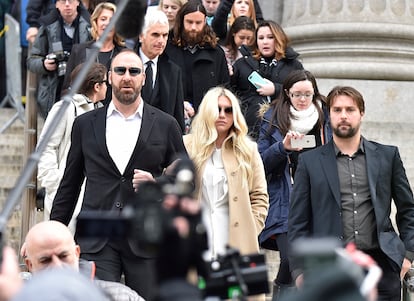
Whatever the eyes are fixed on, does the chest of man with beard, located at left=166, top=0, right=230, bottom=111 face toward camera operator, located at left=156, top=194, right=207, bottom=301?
yes

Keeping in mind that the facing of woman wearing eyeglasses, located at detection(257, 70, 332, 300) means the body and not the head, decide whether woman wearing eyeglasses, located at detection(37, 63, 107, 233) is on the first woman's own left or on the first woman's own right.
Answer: on the first woman's own right

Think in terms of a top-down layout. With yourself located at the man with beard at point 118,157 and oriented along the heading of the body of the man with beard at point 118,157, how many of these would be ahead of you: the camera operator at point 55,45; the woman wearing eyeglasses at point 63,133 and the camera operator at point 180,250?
1

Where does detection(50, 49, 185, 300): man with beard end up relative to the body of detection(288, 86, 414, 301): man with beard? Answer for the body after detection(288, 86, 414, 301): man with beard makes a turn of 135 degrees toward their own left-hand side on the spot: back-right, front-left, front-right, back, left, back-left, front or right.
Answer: back-left

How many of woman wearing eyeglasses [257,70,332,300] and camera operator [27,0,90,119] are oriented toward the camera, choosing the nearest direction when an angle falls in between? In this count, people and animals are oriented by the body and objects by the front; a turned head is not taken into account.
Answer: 2
